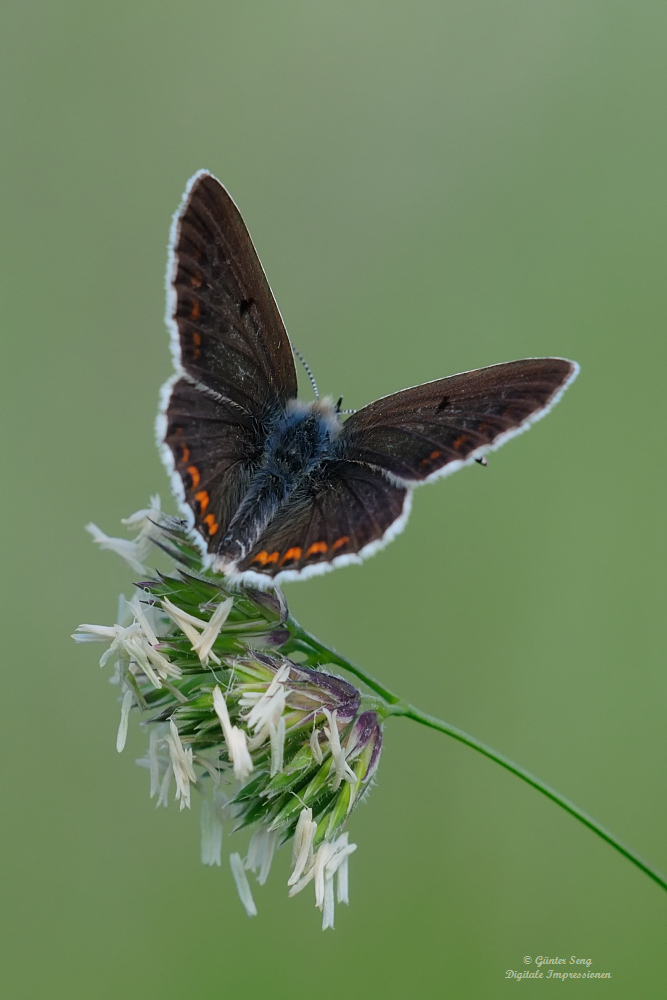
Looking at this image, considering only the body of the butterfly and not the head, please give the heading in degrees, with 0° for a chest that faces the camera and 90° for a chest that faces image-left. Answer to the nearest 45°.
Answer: approximately 225°
